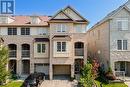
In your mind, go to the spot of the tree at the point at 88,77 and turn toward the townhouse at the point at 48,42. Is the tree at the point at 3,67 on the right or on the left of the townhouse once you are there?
left

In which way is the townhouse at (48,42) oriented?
toward the camera
